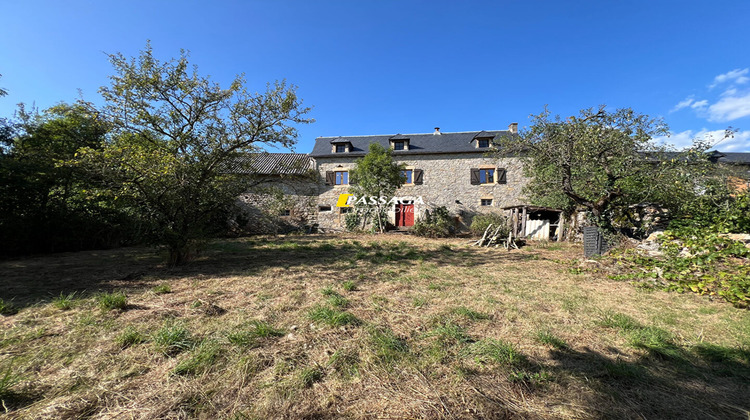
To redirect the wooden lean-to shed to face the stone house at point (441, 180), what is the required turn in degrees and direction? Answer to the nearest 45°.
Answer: approximately 135° to its right

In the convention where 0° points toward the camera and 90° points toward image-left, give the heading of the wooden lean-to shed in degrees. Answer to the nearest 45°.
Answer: approximately 0°

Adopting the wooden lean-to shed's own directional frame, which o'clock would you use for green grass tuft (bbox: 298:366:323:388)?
The green grass tuft is roughly at 12 o'clock from the wooden lean-to shed.

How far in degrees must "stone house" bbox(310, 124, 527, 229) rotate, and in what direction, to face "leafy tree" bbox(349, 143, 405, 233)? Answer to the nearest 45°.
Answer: approximately 45° to its right

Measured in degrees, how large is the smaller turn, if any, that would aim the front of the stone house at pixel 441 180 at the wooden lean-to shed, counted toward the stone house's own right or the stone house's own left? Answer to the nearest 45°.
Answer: approximately 45° to the stone house's own left

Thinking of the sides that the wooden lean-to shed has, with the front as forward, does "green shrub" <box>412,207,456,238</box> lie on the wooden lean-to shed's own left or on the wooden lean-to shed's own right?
on the wooden lean-to shed's own right

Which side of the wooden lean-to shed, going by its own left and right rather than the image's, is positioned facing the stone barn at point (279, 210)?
right

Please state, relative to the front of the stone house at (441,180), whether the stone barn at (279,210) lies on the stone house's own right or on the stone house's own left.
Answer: on the stone house's own right

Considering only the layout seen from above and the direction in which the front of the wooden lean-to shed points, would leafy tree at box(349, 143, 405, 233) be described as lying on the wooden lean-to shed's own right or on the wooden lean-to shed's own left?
on the wooden lean-to shed's own right

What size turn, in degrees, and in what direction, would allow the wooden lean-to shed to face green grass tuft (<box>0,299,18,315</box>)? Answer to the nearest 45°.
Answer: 0° — it already faces it

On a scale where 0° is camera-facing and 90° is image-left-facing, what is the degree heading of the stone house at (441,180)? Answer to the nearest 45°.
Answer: approximately 0°

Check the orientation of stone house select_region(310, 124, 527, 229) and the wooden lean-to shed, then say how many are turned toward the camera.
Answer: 2
